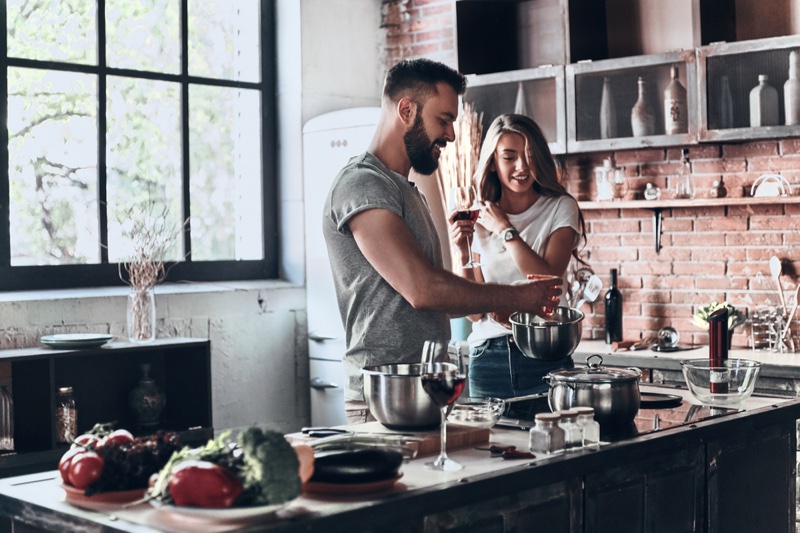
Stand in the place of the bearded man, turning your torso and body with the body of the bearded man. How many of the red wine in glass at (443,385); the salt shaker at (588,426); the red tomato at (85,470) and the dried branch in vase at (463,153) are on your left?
1

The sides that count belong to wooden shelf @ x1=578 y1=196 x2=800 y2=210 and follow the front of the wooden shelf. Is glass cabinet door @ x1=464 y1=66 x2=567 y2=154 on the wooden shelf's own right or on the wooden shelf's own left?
on the wooden shelf's own right

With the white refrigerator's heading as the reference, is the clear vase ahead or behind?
ahead

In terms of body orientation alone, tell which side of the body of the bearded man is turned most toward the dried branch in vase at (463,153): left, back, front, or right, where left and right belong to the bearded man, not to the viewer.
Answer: left

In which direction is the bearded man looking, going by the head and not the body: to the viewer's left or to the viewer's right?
to the viewer's right

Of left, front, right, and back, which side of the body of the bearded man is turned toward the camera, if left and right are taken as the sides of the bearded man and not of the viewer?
right

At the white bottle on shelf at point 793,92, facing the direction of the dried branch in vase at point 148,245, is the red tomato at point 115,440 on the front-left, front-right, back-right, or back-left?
front-left

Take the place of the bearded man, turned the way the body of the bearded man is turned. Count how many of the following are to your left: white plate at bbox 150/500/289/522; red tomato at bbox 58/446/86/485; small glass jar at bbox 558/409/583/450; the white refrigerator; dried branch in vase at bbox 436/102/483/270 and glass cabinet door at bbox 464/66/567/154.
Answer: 3

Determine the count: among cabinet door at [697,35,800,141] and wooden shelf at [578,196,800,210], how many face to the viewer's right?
0

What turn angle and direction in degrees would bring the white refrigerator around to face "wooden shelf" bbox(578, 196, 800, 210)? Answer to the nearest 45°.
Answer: approximately 135° to its left

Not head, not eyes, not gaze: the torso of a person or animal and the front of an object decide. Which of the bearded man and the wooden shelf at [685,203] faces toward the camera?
the wooden shelf

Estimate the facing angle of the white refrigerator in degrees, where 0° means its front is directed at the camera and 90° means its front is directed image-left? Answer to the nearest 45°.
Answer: approximately 45°

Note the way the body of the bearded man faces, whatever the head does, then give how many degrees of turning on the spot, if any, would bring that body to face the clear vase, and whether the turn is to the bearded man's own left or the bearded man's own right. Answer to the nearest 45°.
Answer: approximately 135° to the bearded man's own left

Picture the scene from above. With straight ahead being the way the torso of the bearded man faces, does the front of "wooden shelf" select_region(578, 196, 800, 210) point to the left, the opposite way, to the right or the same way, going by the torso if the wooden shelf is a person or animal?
to the right

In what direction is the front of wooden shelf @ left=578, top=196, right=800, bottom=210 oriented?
toward the camera
